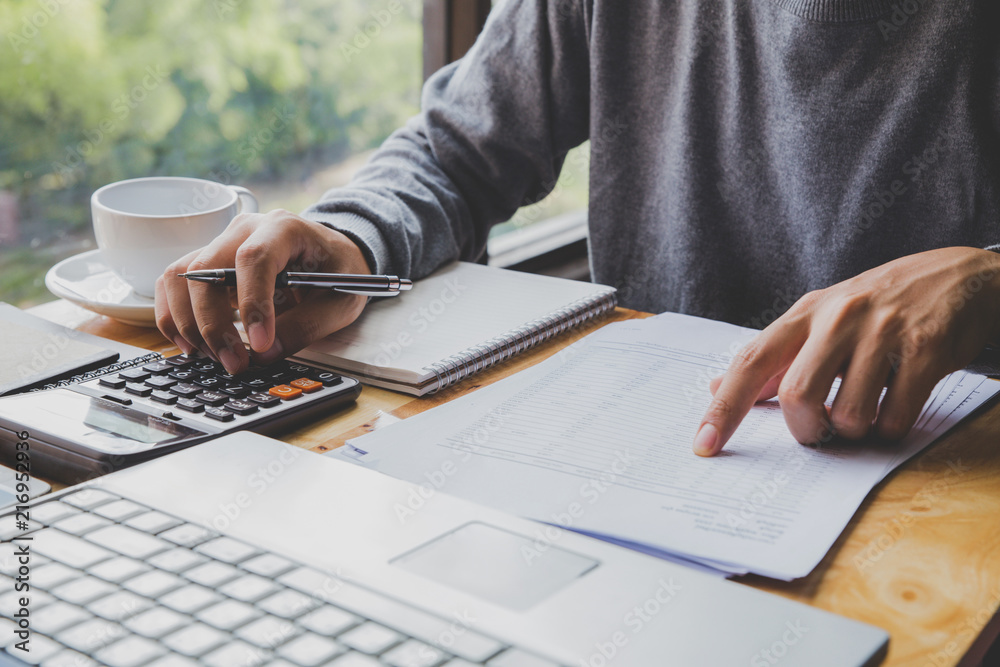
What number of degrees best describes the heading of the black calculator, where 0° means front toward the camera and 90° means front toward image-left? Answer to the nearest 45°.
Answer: approximately 225°

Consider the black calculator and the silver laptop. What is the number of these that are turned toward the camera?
0

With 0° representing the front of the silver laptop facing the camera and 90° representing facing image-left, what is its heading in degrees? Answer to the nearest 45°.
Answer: approximately 225°
